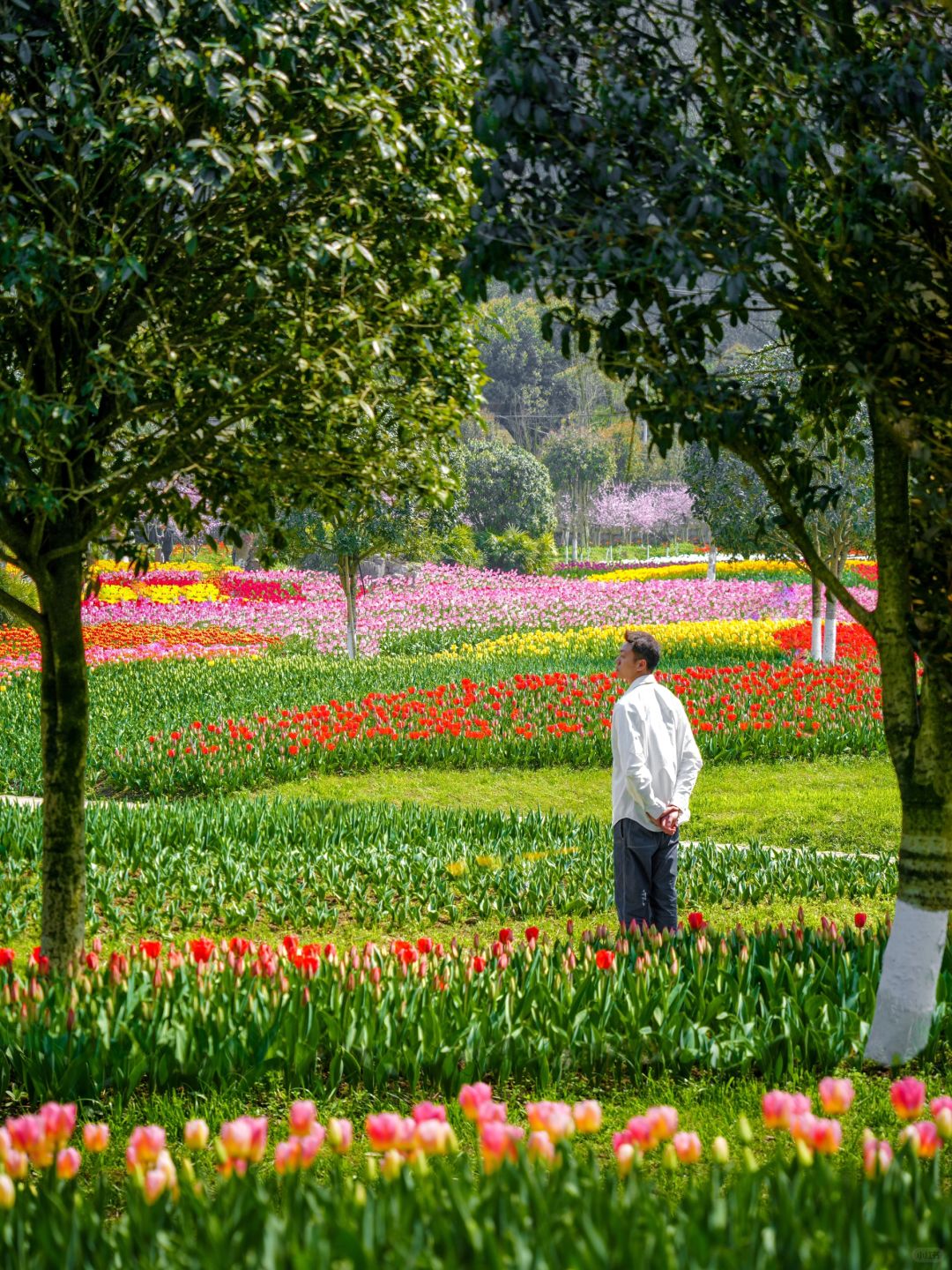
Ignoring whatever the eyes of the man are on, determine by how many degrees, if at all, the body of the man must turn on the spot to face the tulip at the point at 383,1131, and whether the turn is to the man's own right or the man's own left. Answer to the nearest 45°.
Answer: approximately 135° to the man's own left

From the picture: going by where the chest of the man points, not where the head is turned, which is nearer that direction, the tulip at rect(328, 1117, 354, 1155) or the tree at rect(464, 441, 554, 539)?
the tree

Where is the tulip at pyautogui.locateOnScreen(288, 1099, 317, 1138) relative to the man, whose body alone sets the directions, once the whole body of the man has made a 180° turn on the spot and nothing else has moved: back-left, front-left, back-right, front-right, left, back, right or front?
front-right

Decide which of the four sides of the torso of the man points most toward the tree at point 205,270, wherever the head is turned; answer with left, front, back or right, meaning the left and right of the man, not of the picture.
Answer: left

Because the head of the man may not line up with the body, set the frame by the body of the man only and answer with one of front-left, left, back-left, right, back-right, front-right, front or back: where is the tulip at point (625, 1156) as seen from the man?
back-left

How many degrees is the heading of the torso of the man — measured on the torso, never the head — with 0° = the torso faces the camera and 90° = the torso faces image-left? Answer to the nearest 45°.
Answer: approximately 135°

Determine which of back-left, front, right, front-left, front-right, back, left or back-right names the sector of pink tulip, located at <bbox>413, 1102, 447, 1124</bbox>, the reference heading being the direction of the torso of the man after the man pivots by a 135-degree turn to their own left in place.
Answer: front

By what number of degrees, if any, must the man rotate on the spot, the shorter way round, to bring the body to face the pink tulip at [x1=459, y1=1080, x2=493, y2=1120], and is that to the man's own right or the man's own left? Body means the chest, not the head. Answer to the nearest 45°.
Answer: approximately 135° to the man's own left

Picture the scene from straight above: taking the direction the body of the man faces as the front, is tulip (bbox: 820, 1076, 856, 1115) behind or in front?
behind

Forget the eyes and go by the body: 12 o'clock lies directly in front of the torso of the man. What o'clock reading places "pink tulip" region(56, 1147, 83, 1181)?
The pink tulip is roughly at 8 o'clock from the man.

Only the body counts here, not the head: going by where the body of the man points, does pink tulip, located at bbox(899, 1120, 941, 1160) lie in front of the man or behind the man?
behind

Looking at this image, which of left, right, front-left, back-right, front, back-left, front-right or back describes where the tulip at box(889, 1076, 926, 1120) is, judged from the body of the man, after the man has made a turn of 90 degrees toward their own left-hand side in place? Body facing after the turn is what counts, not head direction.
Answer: front-left

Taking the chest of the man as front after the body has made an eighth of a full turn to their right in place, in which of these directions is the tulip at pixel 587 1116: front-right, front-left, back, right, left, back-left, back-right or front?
back

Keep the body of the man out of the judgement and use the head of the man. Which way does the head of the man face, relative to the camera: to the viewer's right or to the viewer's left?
to the viewer's left

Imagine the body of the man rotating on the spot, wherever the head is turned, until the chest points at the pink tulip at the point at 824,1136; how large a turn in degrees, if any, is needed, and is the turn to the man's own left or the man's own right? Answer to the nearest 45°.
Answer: approximately 135° to the man's own left

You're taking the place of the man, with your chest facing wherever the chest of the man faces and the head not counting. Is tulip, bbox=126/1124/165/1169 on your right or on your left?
on your left
